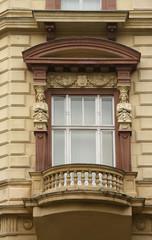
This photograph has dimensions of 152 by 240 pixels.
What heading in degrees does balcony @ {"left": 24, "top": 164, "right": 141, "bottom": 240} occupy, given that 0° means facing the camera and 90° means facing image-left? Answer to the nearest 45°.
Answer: approximately 0°
